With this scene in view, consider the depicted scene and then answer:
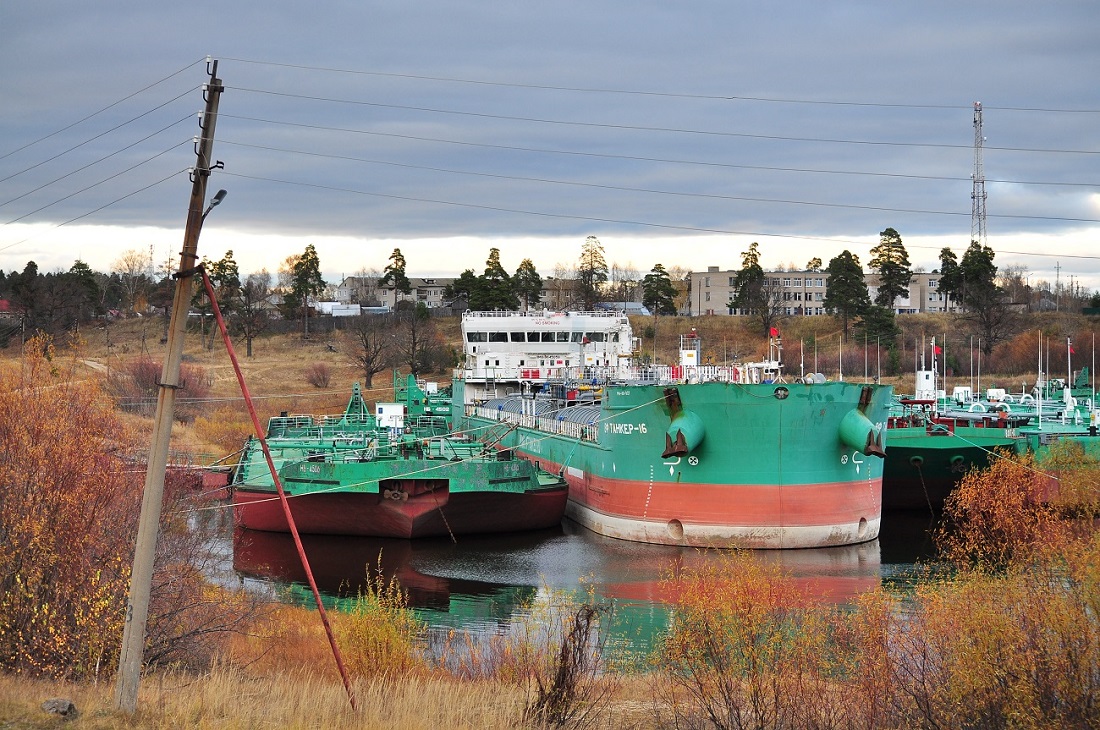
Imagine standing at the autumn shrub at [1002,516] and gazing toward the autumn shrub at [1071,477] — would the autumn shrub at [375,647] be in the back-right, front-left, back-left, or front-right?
back-left

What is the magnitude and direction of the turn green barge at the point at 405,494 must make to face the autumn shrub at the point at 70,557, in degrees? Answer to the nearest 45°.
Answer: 0° — it already faces it

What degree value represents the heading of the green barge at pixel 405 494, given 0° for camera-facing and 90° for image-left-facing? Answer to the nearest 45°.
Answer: approximately 0°

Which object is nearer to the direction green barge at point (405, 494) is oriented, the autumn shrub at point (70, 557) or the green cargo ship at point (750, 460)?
the autumn shrub

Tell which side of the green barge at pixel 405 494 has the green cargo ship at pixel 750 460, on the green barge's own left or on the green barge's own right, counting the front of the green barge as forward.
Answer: on the green barge's own left

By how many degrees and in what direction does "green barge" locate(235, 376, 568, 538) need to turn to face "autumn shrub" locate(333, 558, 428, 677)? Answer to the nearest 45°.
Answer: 0° — it already faces it

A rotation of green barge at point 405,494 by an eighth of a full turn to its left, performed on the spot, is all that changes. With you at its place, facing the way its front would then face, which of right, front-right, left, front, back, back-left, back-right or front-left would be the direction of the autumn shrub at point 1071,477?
front-left

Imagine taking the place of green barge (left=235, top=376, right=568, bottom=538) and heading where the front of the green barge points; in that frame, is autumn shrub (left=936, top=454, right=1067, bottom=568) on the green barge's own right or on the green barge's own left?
on the green barge's own left

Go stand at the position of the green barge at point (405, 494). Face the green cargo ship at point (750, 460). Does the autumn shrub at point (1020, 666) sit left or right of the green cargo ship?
right

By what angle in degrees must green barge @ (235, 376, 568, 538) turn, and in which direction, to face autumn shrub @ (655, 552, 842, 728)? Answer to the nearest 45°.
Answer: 0° — it already faces it
